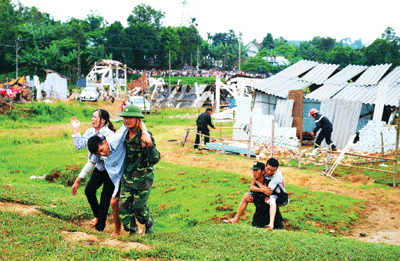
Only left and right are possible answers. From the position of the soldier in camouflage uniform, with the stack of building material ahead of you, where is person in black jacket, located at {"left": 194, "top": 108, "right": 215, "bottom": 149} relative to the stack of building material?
left

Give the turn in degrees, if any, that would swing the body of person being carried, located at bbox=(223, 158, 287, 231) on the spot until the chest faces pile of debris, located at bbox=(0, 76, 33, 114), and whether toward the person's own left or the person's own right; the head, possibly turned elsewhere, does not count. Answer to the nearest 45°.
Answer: approximately 90° to the person's own right

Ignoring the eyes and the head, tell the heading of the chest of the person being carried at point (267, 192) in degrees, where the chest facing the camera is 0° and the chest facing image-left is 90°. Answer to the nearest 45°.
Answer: approximately 45°

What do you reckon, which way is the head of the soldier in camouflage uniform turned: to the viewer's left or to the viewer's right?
to the viewer's left

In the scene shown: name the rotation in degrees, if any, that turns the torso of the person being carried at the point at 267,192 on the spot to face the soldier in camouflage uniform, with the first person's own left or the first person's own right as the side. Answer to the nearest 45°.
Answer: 0° — they already face them

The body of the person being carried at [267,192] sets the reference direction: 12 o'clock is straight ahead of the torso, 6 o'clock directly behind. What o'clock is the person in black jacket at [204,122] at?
The person in black jacket is roughly at 4 o'clock from the person being carried.

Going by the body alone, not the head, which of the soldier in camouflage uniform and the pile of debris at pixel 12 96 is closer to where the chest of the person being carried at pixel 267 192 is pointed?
the soldier in camouflage uniform

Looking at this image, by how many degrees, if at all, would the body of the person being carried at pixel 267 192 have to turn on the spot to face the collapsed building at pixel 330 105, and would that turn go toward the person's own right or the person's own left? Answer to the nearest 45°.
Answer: approximately 135° to the person's own right

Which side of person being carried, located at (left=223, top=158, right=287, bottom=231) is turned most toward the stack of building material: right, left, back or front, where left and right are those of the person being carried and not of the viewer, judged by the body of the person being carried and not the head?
back
